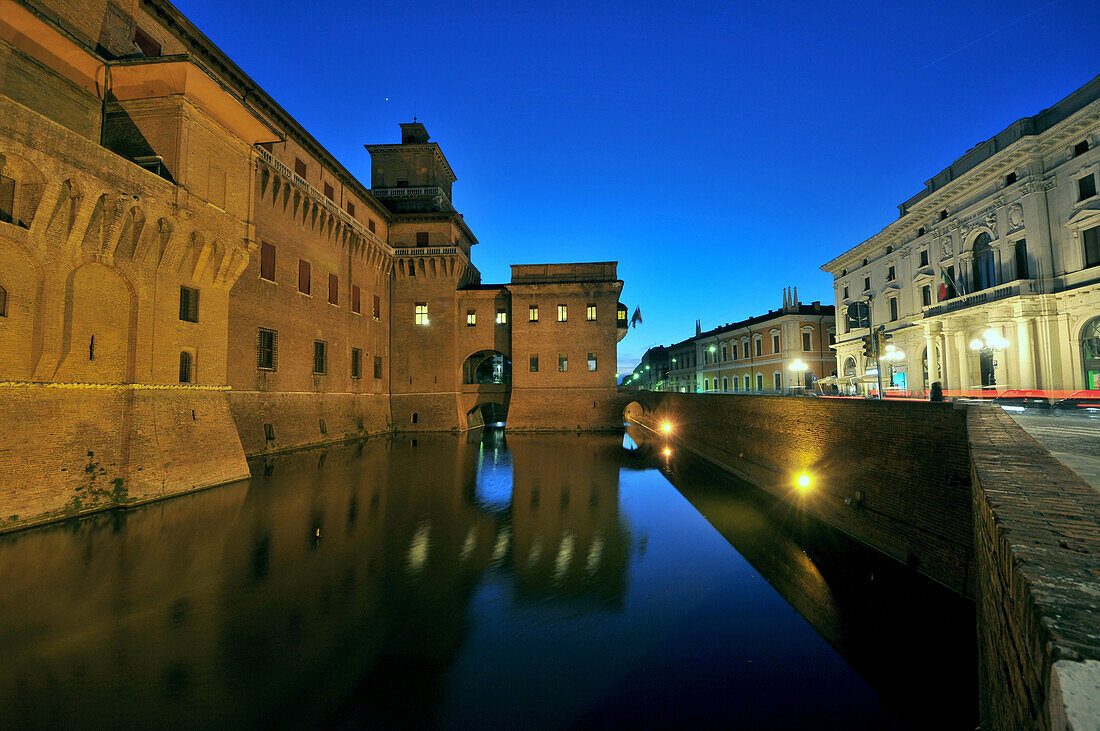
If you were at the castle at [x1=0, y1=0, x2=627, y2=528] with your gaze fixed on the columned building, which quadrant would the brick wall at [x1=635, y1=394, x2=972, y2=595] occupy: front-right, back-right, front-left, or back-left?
front-right

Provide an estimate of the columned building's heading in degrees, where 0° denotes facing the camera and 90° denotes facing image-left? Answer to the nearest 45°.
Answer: approximately 45°

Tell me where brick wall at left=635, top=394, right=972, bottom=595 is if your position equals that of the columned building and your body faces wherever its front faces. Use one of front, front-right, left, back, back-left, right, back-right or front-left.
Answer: front-left

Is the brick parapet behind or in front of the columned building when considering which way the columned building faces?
in front

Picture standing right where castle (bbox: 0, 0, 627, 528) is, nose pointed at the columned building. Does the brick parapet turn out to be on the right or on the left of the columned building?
right

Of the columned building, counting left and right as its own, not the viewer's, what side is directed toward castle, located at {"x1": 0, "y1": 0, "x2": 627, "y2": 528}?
front

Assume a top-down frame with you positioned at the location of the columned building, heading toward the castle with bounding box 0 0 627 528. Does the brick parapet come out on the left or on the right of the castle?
left

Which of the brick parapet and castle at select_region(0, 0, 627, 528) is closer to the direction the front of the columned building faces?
the castle
